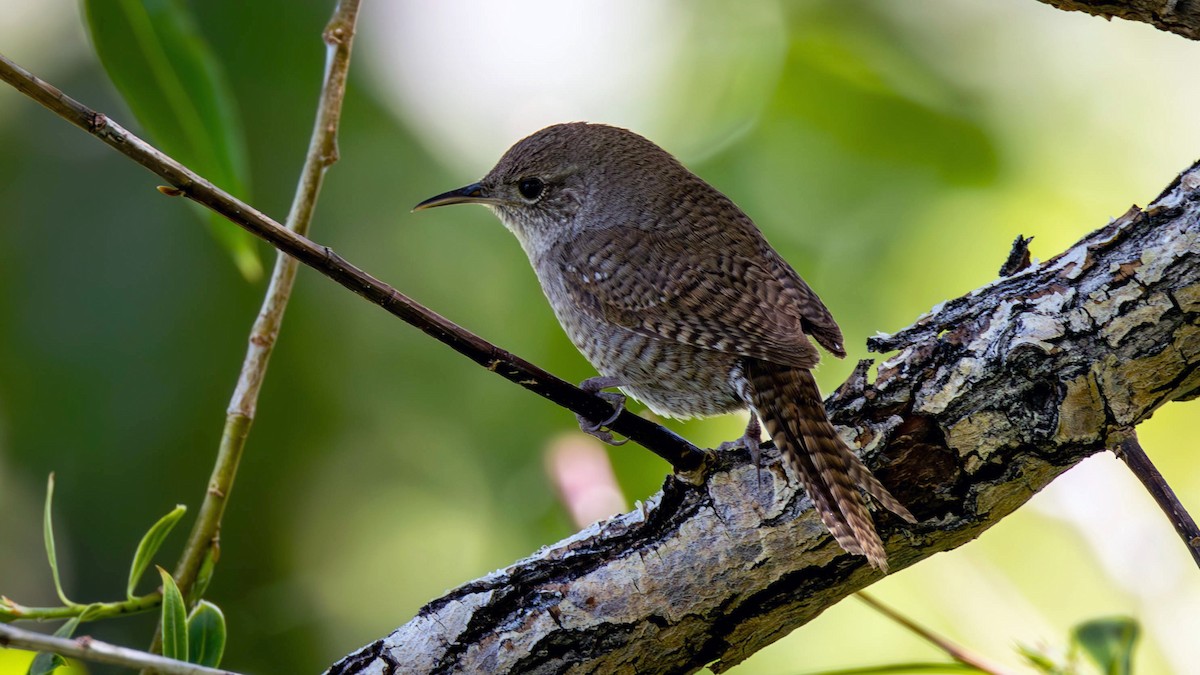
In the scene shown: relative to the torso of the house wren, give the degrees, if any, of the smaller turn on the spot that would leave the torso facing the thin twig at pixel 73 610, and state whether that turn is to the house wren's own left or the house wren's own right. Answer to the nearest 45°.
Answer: approximately 45° to the house wren's own left

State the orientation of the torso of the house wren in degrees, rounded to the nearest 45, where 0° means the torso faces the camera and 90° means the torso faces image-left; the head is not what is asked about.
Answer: approximately 90°

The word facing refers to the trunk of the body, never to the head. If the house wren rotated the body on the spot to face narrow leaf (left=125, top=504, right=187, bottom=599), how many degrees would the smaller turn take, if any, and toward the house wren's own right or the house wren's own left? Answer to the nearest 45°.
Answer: approximately 45° to the house wren's own left

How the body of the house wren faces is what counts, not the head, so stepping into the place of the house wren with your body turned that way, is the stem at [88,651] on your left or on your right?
on your left

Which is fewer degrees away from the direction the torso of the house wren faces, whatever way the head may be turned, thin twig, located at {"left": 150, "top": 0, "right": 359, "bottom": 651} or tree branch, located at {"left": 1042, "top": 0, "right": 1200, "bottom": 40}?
the thin twig

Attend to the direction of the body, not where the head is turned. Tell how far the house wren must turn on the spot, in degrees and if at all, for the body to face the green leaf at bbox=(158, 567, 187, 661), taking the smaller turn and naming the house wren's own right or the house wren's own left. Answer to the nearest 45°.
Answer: approximately 45° to the house wren's own left
